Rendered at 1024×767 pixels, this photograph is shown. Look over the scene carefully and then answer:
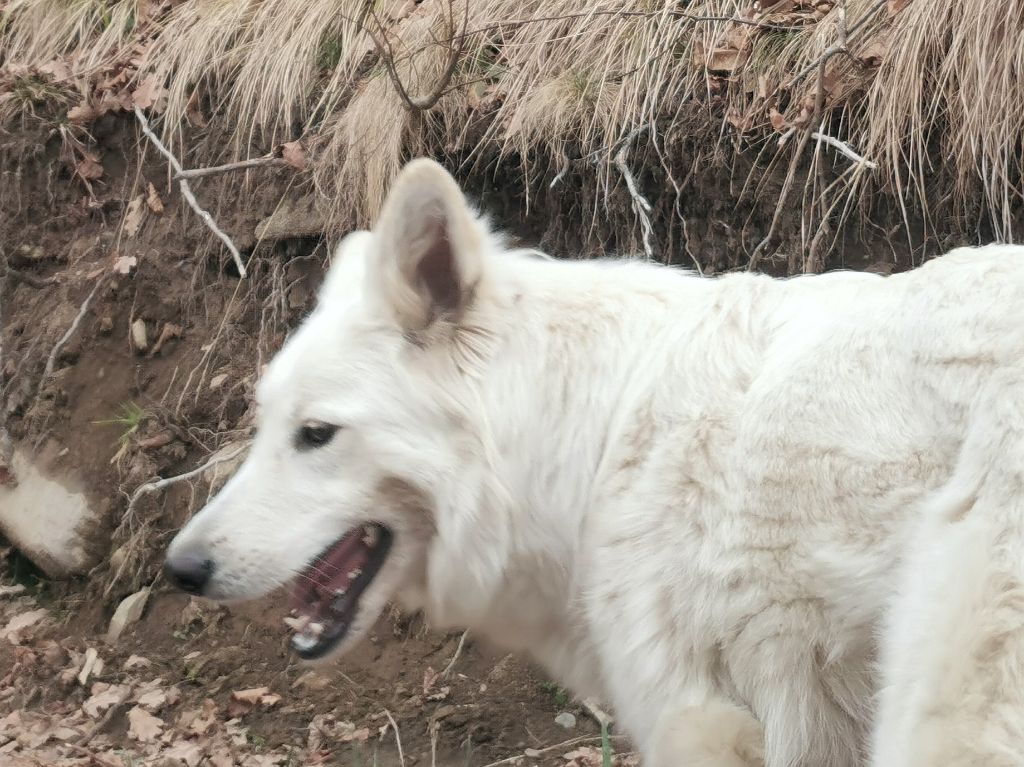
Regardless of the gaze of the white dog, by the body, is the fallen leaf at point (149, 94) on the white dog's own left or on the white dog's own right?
on the white dog's own right

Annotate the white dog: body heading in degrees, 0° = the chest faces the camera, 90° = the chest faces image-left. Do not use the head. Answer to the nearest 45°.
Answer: approximately 90°

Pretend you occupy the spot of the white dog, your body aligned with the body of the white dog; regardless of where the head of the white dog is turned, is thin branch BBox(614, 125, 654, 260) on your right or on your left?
on your right

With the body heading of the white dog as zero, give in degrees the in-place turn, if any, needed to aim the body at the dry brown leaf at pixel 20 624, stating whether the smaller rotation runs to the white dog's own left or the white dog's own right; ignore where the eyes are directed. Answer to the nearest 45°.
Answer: approximately 45° to the white dog's own right

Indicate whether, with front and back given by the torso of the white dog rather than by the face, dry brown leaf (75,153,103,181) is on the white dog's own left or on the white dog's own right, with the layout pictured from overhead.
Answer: on the white dog's own right

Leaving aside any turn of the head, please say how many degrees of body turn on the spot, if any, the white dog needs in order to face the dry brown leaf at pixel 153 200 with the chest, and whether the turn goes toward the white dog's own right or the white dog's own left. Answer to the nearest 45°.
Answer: approximately 45° to the white dog's own right

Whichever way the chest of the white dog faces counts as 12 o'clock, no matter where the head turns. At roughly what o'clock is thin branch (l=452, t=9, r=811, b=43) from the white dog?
The thin branch is roughly at 3 o'clock from the white dog.

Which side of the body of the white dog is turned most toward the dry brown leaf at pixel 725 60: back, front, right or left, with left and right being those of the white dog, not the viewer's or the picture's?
right
